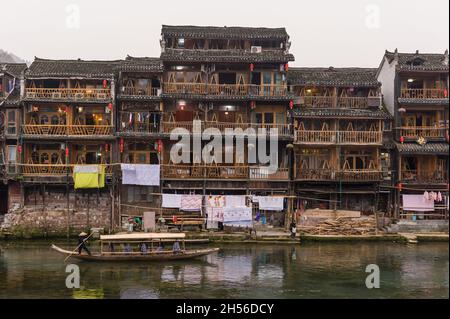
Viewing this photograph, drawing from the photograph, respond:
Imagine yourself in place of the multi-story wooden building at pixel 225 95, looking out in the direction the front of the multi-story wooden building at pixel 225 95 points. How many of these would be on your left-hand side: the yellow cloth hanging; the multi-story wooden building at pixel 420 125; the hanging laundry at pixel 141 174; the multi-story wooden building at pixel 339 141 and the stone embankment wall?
2

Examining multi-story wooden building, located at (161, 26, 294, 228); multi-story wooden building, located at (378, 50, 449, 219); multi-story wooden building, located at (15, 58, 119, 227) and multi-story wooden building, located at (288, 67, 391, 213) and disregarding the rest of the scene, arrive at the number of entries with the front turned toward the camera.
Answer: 4

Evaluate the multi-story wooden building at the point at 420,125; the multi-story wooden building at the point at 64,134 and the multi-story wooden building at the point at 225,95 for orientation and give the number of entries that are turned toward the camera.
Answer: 3

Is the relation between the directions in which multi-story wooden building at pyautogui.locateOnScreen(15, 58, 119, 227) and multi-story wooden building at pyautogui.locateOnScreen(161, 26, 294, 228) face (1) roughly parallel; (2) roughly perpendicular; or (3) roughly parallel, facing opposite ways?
roughly parallel

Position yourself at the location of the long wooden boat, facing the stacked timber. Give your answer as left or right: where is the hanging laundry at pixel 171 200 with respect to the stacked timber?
left

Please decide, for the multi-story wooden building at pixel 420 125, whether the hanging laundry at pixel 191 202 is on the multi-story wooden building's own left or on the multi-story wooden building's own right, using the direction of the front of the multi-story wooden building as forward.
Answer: on the multi-story wooden building's own right

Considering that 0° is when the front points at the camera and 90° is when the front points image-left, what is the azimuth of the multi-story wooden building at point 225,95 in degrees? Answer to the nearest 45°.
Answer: approximately 0°

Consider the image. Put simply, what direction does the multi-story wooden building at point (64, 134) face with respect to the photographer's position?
facing the viewer

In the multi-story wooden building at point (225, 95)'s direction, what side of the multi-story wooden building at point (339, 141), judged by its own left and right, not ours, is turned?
right

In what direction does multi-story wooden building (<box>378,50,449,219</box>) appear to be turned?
toward the camera

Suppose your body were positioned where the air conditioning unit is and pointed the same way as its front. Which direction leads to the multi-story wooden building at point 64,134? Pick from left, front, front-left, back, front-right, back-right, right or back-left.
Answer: right
